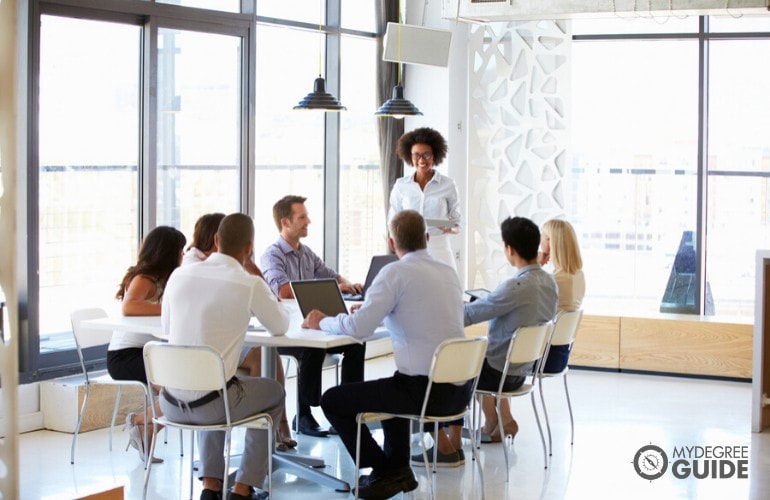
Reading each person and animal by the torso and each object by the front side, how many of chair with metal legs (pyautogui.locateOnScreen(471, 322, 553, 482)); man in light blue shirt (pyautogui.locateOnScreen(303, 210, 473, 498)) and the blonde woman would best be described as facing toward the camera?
0

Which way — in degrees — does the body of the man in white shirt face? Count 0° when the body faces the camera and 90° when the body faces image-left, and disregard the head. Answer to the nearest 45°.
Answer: approximately 225°

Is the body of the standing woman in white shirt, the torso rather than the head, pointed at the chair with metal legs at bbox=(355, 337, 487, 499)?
yes

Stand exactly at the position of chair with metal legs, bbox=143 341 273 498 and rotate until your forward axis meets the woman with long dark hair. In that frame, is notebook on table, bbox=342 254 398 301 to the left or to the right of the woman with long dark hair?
right

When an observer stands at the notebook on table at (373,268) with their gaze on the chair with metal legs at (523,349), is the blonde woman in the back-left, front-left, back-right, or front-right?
front-left

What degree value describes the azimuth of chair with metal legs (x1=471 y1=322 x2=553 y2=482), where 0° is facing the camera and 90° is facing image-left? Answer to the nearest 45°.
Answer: approximately 135°

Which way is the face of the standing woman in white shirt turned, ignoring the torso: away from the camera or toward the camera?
toward the camera

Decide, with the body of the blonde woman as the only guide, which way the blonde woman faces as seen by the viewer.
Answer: to the viewer's left

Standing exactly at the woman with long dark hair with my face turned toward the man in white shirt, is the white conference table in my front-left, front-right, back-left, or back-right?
front-left

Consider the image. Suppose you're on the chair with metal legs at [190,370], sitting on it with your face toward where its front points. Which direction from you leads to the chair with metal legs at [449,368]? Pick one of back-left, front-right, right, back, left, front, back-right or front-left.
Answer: front-right

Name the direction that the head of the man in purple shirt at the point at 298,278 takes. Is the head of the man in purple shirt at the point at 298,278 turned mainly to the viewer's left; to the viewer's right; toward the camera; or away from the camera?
to the viewer's right

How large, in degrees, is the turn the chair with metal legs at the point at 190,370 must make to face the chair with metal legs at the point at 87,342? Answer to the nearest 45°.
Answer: approximately 45° to its left

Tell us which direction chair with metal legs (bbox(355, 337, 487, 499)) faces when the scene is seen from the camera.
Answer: facing away from the viewer and to the left of the viewer

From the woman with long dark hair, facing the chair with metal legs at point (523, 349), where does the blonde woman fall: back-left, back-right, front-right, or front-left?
front-left

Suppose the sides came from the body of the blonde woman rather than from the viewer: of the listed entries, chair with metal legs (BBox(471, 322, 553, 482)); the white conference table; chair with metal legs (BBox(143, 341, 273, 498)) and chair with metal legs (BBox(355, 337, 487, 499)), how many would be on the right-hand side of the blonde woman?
0

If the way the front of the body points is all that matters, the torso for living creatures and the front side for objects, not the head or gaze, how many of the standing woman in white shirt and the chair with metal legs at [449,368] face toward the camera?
1

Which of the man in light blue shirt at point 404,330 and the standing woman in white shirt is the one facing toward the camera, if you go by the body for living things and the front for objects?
the standing woman in white shirt

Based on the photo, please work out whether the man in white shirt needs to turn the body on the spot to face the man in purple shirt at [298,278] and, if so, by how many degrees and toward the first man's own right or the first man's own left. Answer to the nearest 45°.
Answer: approximately 45° to the first man's own left

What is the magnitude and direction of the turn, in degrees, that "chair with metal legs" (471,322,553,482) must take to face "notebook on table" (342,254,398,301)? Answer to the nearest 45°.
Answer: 0° — it already faces it

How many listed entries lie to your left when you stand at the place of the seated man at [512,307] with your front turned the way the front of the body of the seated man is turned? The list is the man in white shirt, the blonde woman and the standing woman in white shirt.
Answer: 1
